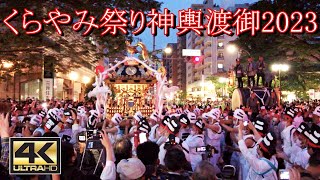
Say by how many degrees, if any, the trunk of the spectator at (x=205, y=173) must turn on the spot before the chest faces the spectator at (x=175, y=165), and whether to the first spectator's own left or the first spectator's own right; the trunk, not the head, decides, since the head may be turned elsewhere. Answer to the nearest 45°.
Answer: approximately 45° to the first spectator's own left

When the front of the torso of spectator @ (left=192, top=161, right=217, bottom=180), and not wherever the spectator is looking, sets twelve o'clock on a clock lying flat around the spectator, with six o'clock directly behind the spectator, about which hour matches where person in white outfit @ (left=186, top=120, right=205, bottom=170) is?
The person in white outfit is roughly at 12 o'clock from the spectator.

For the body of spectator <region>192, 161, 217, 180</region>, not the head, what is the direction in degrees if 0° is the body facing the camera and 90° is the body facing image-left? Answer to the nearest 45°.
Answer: approximately 180°

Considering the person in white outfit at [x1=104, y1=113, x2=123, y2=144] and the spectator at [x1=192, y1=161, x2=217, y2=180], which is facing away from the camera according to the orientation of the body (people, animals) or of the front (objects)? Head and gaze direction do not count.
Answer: the spectator

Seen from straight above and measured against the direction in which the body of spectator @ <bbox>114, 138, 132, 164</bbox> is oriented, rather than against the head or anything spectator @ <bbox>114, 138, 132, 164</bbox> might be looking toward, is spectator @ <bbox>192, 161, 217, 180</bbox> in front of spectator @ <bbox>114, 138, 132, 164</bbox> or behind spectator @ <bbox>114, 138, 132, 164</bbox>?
behind

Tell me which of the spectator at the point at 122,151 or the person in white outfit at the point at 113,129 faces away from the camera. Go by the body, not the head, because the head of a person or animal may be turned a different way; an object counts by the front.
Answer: the spectator

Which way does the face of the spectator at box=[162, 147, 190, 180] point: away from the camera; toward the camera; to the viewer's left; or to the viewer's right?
away from the camera

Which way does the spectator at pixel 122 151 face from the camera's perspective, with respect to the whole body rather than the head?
away from the camera

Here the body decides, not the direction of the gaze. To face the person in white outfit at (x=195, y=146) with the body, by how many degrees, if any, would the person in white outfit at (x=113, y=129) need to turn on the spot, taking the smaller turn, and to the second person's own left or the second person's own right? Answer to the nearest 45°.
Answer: approximately 135° to the second person's own left

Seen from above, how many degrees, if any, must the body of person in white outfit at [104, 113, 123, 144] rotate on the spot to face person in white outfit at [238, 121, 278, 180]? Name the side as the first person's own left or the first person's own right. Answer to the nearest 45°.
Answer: approximately 135° to the first person's own left

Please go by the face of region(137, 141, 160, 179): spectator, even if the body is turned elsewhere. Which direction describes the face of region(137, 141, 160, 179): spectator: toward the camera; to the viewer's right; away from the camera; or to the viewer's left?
away from the camera

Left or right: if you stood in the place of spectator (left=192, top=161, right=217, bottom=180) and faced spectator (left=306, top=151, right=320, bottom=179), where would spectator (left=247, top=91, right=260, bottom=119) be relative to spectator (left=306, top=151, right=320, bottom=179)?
left
